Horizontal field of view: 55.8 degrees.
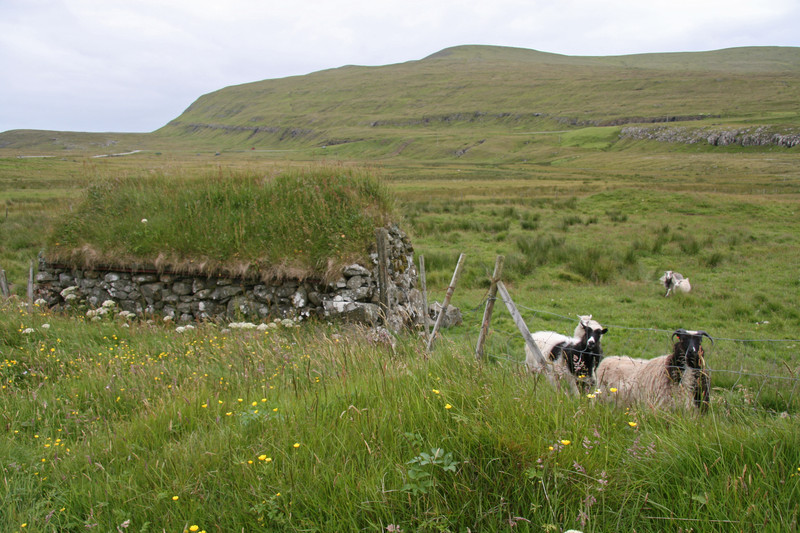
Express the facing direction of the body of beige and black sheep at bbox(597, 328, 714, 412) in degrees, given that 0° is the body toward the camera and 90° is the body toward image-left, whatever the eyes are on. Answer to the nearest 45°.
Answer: approximately 315°

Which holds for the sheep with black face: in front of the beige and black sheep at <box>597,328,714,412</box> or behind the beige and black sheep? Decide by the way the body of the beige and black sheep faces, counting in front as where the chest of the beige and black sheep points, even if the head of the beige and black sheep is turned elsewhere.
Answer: behind

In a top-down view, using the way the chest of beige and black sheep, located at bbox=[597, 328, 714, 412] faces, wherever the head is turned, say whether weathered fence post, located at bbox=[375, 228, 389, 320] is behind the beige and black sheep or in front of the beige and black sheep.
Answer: behind

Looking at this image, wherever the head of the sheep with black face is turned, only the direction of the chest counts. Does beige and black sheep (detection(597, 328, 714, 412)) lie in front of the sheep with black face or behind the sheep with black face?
in front

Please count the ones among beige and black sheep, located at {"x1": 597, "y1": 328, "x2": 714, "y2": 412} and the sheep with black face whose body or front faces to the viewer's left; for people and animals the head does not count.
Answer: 0

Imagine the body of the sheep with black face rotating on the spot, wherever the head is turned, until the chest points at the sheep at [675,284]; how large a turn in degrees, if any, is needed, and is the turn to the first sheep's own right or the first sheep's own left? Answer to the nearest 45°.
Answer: approximately 135° to the first sheep's own left

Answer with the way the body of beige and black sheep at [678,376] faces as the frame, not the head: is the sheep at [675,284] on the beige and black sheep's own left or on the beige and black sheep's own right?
on the beige and black sheep's own left
